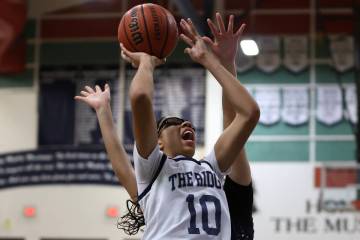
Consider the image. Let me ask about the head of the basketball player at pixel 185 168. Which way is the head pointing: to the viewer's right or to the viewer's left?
to the viewer's right

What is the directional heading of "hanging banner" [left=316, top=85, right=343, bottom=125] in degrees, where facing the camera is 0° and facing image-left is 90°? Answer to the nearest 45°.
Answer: approximately 0°

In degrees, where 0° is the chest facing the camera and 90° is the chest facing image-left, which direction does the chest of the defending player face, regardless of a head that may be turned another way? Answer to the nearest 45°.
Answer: approximately 0°

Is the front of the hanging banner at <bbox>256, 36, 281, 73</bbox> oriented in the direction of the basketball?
yes

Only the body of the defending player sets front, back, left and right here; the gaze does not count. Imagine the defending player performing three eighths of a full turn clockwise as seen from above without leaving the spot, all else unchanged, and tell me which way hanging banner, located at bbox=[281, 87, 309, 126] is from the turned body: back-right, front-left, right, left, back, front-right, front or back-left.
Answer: front-right

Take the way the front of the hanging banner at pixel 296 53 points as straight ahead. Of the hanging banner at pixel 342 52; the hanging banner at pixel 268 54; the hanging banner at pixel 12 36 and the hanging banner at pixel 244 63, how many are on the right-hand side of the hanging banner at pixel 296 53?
3
